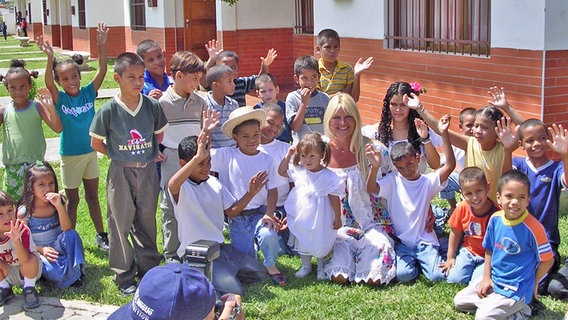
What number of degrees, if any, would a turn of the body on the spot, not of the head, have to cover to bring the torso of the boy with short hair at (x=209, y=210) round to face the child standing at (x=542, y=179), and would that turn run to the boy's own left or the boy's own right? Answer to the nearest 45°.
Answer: approximately 45° to the boy's own left

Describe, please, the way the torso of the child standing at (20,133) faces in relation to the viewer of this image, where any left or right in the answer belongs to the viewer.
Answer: facing the viewer

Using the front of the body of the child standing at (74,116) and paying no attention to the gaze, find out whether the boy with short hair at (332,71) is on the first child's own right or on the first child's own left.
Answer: on the first child's own left

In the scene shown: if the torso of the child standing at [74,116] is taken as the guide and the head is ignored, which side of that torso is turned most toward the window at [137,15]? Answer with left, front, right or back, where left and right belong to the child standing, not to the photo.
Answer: back

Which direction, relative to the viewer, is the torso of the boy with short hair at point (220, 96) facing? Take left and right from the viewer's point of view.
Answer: facing the viewer and to the right of the viewer

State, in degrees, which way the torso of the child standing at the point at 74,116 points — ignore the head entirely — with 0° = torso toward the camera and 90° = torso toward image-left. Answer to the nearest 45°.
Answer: approximately 0°

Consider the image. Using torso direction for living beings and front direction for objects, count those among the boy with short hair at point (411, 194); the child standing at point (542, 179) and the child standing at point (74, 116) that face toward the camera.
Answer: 3
